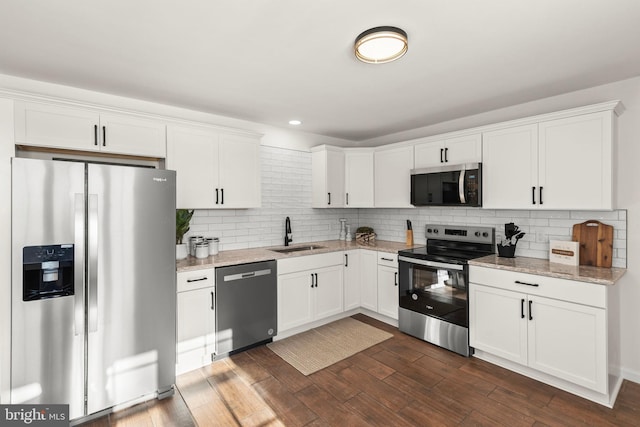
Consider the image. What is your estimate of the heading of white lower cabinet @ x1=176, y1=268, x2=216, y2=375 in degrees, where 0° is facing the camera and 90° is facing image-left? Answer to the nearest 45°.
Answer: approximately 315°

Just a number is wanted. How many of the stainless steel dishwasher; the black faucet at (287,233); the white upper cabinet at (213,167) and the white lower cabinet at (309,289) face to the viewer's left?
0

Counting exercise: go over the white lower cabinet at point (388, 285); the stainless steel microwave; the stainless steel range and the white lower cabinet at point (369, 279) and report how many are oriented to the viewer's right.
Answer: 0

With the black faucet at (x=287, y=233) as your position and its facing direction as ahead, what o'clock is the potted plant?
The potted plant is roughly at 3 o'clock from the black faucet.

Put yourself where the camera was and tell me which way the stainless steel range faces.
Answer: facing the viewer and to the left of the viewer

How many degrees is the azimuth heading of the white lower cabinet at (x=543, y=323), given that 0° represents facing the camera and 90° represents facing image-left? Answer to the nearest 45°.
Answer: approximately 45°

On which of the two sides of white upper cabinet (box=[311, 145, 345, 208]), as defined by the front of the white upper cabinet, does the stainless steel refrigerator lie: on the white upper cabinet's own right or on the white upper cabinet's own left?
on the white upper cabinet's own right

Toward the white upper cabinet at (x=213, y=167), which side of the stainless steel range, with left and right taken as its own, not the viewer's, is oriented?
front
